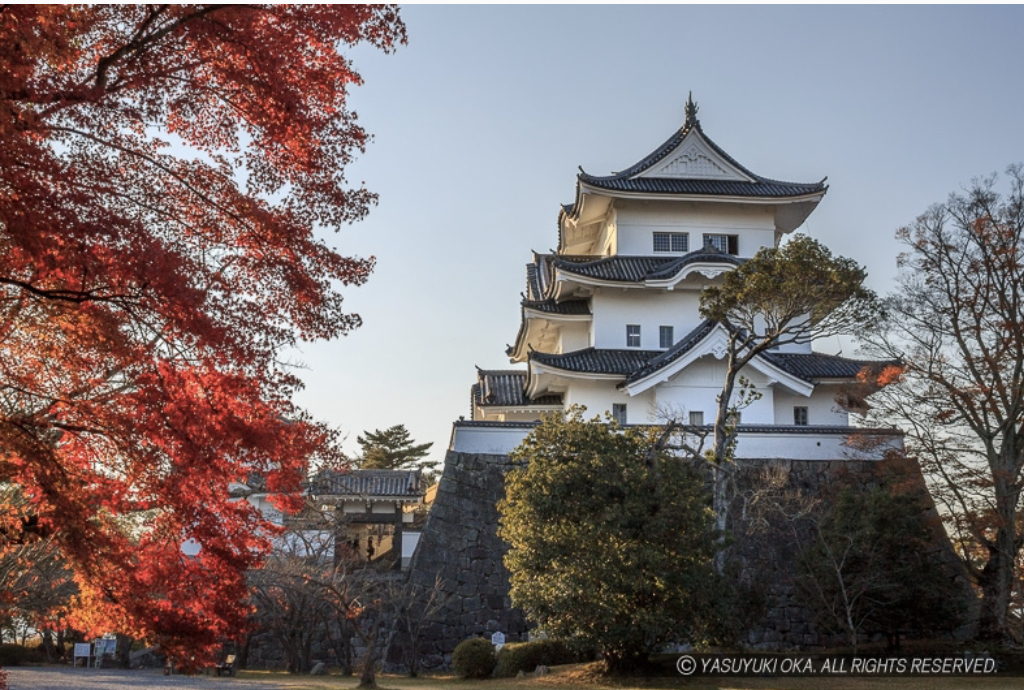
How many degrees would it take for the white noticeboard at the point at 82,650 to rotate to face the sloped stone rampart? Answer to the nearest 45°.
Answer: approximately 45° to its left

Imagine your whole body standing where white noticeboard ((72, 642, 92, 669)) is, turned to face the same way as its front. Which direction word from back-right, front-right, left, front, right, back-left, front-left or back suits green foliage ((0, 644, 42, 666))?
back-right

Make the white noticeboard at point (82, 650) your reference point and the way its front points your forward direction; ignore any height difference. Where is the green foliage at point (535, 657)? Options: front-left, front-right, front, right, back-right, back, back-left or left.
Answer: front-left

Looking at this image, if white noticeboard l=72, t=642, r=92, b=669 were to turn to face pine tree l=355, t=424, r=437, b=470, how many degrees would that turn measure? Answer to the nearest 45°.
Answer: approximately 135° to its left

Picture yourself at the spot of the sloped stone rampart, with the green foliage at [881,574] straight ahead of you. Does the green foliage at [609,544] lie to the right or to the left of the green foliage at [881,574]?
right

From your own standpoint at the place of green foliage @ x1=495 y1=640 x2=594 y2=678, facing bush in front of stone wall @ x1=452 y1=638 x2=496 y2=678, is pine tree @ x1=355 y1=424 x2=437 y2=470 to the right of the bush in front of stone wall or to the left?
right

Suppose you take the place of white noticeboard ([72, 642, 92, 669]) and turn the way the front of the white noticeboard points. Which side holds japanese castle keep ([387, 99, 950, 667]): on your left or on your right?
on your left

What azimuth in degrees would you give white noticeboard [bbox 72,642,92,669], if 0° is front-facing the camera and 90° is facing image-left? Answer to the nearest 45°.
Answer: approximately 0°

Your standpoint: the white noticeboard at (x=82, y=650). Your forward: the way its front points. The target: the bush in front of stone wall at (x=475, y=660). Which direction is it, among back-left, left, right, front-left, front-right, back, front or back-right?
front-left
